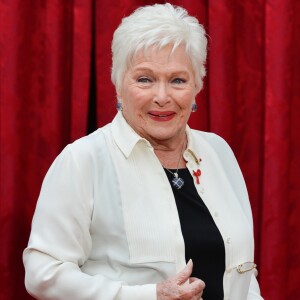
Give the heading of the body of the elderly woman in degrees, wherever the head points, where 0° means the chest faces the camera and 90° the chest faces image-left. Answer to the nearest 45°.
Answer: approximately 315°
